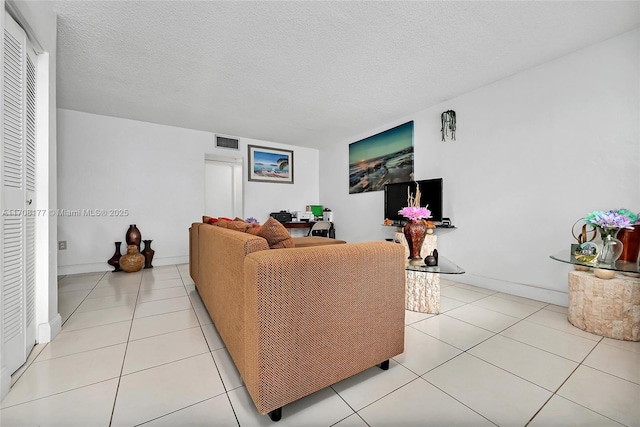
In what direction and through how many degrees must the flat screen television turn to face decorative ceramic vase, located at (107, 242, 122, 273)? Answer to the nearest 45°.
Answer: approximately 45° to its right

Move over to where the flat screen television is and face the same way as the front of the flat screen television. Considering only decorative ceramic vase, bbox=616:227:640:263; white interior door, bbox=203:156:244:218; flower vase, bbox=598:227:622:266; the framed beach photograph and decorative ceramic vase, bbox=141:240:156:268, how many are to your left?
2

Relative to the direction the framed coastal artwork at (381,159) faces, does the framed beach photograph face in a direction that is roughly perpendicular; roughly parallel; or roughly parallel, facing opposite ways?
roughly perpendicular

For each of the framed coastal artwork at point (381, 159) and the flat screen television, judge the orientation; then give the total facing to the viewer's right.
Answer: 0

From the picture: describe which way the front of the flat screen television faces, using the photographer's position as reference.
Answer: facing the viewer and to the left of the viewer

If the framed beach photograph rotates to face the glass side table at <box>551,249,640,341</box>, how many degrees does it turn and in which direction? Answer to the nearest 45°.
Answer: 0° — it already faces it

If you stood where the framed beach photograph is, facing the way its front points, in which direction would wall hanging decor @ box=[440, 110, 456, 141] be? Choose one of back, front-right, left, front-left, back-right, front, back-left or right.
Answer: front

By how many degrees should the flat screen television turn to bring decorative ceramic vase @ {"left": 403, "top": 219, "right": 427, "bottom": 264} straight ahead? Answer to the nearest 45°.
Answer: approximately 45° to its left

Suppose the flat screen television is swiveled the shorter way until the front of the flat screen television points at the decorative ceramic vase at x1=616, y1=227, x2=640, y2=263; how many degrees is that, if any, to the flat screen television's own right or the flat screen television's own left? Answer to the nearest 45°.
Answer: approximately 90° to the flat screen television's own left

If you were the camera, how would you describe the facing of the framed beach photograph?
facing the viewer and to the right of the viewer

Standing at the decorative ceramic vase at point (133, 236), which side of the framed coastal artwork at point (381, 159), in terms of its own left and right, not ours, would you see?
front

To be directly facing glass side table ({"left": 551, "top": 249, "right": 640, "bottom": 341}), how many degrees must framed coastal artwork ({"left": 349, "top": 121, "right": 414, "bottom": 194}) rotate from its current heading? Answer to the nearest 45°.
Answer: approximately 90° to its left

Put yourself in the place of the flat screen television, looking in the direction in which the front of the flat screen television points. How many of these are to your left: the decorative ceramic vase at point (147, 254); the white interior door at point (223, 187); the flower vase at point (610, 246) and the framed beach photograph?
1

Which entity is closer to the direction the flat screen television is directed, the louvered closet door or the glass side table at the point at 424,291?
the louvered closet door

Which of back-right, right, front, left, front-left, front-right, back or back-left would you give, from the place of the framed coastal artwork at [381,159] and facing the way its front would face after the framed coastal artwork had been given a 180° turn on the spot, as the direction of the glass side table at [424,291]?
back-right

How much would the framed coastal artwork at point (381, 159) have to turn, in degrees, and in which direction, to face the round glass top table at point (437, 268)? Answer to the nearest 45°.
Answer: approximately 45° to its left

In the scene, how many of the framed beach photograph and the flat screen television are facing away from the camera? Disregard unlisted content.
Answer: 0
